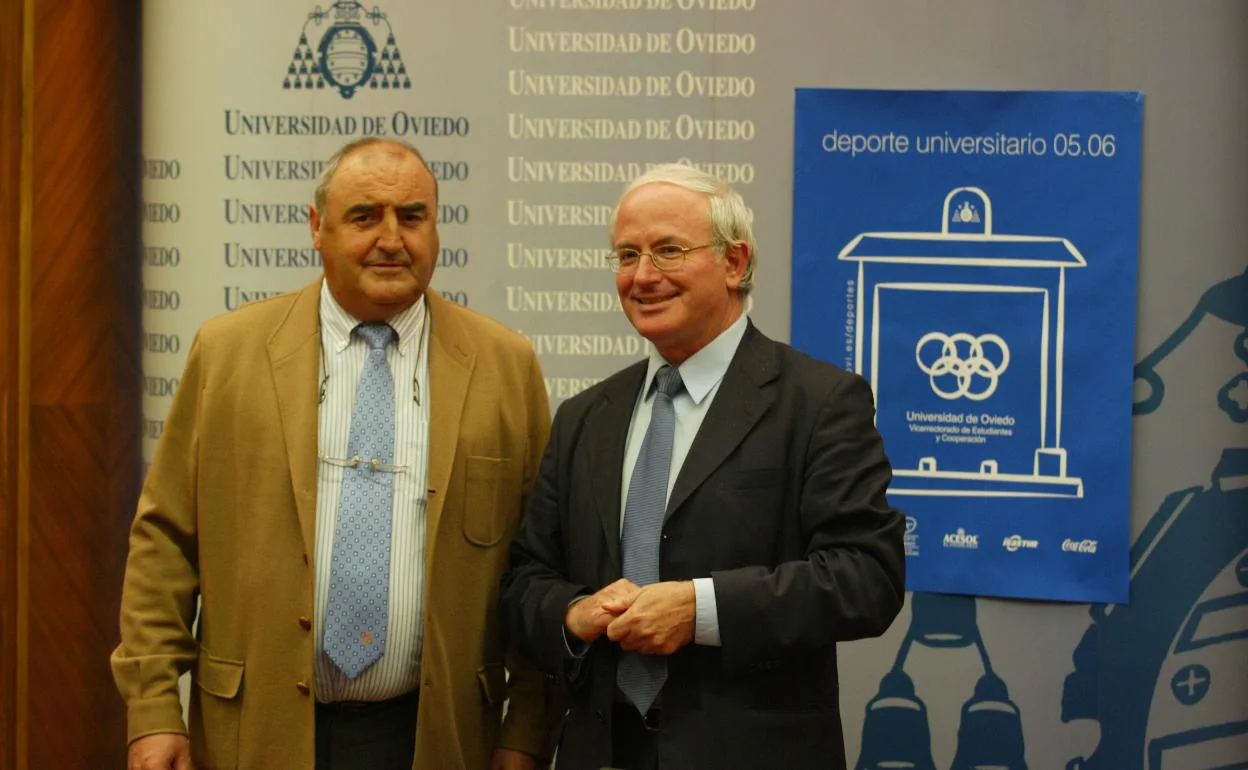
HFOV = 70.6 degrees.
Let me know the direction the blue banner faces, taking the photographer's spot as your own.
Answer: facing the viewer

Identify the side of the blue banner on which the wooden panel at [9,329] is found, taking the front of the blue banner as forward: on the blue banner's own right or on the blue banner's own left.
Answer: on the blue banner's own right

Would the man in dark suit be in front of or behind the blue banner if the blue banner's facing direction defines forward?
in front

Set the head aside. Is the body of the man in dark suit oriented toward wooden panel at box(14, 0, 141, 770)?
no

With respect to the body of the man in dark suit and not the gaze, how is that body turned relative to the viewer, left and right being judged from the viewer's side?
facing the viewer and to the left of the viewer

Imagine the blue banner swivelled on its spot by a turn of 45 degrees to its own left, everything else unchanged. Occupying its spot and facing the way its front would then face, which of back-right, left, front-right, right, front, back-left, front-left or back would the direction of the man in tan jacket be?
right

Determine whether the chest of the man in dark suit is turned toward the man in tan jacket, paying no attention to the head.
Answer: no

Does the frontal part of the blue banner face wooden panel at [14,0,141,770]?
no

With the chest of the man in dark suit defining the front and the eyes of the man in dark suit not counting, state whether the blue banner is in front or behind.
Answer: behind

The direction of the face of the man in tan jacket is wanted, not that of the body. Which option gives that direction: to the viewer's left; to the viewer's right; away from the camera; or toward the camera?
toward the camera

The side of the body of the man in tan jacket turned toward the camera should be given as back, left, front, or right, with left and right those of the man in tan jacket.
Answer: front

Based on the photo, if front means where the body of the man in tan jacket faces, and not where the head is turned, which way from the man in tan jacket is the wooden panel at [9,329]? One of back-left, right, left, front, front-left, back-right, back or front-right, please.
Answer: back-right
